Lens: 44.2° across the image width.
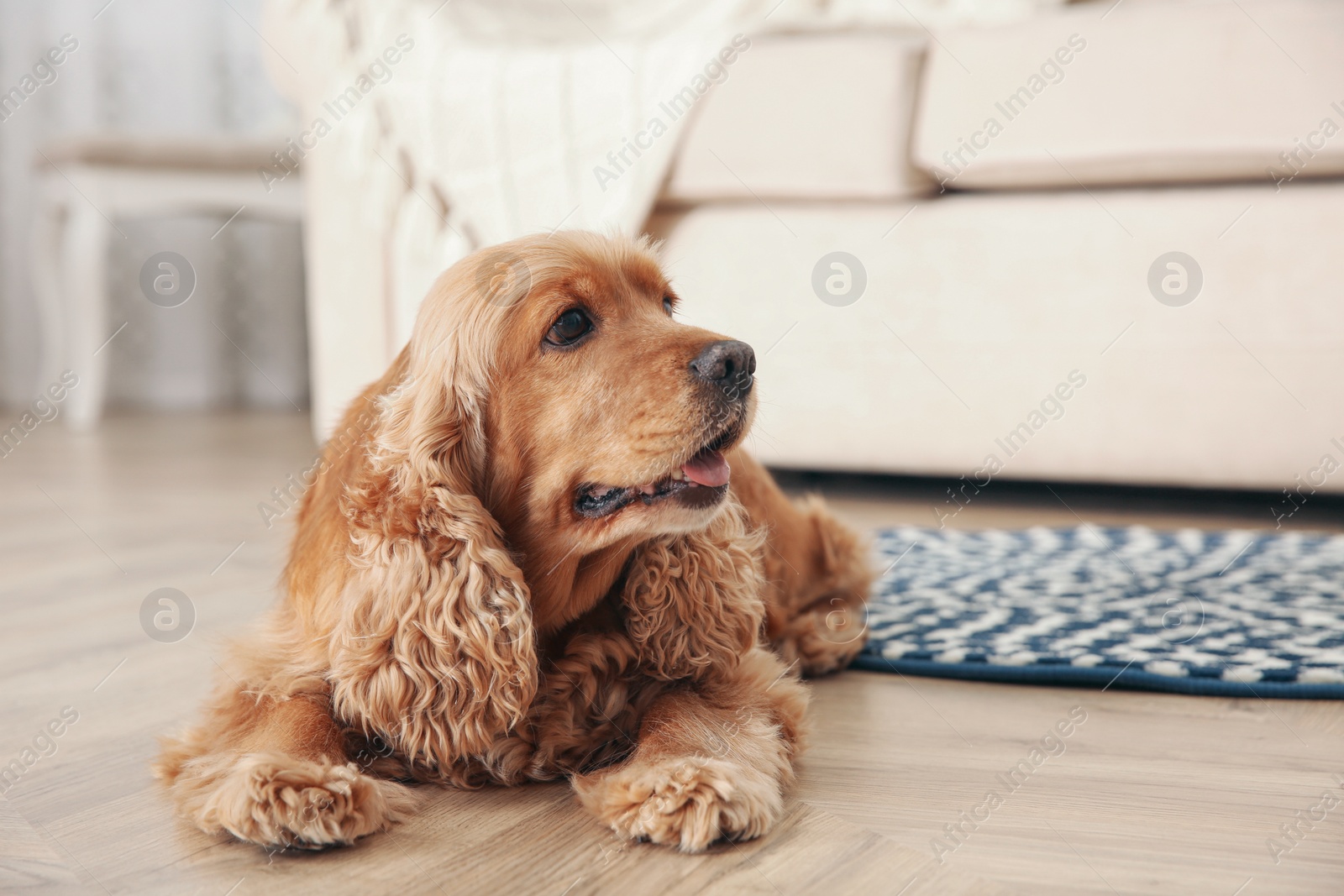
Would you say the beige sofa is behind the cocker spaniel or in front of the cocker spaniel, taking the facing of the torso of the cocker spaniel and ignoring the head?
behind

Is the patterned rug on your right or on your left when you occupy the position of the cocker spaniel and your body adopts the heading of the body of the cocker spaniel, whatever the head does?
on your left

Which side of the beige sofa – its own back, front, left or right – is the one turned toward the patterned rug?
front

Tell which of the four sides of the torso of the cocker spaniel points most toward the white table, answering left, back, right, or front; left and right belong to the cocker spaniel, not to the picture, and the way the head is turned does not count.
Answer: back

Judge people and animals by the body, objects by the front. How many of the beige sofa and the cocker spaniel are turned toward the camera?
2

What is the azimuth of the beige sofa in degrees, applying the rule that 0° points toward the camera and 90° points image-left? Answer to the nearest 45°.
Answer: approximately 0°

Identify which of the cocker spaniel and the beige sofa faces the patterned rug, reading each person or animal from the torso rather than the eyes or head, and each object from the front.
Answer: the beige sofa

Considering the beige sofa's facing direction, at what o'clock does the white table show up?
The white table is roughly at 4 o'clock from the beige sofa.
